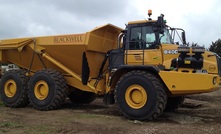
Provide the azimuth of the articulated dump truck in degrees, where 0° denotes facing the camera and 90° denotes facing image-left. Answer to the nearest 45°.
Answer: approximately 315°

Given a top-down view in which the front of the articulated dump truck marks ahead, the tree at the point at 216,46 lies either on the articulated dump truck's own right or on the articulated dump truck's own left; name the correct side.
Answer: on the articulated dump truck's own left
